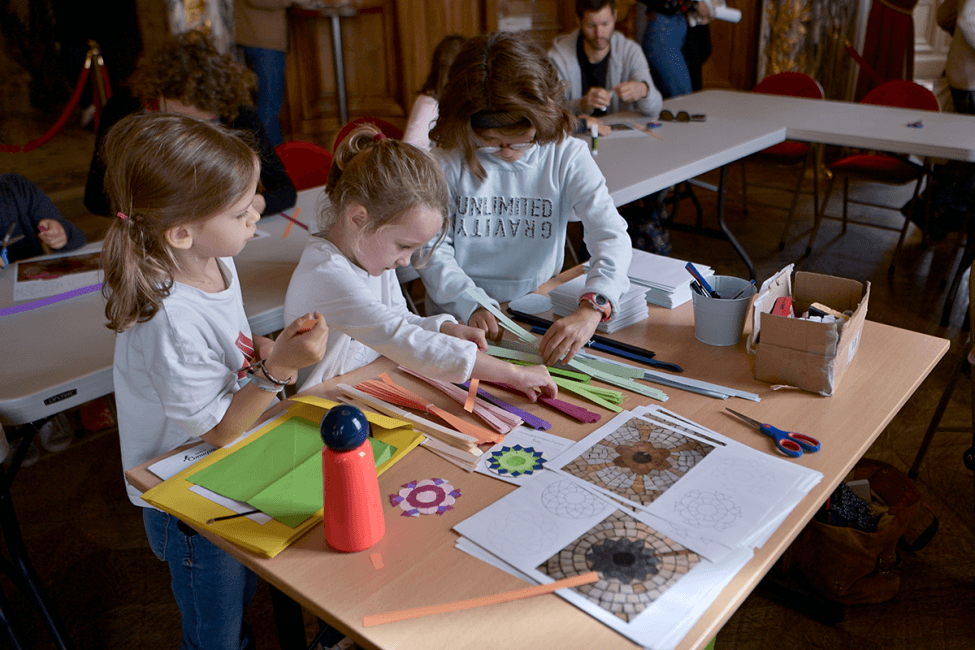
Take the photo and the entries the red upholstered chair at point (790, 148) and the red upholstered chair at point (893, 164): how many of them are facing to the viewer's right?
0

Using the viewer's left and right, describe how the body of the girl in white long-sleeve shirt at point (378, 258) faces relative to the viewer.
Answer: facing the viewer and to the right of the viewer

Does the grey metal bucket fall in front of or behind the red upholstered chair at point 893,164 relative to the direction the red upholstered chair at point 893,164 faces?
in front

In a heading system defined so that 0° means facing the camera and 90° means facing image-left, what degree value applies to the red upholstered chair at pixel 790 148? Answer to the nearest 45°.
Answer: approximately 45°

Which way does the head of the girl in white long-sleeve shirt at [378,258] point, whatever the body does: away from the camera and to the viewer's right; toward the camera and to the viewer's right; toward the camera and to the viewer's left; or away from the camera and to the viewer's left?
toward the camera and to the viewer's right

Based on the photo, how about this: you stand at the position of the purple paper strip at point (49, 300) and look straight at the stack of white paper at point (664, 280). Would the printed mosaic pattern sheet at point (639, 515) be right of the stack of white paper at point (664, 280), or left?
right

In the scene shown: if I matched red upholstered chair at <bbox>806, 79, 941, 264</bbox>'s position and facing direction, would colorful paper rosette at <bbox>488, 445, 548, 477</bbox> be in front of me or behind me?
in front

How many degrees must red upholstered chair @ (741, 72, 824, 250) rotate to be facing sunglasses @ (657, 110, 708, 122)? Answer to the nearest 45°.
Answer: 0° — it already faces it

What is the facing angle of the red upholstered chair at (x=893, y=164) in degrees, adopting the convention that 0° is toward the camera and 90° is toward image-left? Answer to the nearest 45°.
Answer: approximately 45°
